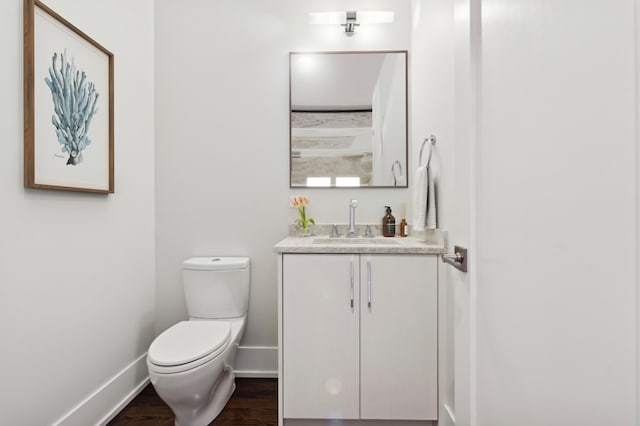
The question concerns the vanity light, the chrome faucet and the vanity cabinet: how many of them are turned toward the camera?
3

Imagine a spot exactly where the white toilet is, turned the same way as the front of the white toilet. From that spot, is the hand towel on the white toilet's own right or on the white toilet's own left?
on the white toilet's own left

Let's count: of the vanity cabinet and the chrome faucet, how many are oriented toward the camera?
2

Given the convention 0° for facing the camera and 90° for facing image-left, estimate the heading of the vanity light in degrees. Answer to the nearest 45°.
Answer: approximately 0°

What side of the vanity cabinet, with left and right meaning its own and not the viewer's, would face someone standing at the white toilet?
right
